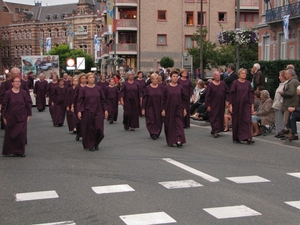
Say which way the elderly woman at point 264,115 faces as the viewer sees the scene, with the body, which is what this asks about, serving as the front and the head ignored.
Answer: to the viewer's left

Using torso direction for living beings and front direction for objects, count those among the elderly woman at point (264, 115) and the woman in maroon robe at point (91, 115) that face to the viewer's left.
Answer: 1

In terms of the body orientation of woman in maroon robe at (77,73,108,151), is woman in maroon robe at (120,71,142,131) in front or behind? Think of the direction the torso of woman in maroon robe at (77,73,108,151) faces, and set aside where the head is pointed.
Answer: behind

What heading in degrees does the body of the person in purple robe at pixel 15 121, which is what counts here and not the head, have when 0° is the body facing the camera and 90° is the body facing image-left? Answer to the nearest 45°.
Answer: approximately 0°

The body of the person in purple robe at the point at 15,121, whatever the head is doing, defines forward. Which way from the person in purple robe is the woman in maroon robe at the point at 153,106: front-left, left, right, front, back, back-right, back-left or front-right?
back-left

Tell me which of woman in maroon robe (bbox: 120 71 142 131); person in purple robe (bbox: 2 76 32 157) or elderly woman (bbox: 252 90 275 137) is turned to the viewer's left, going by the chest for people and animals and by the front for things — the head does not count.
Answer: the elderly woman

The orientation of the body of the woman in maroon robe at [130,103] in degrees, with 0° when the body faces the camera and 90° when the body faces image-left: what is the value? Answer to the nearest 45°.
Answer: approximately 0°
